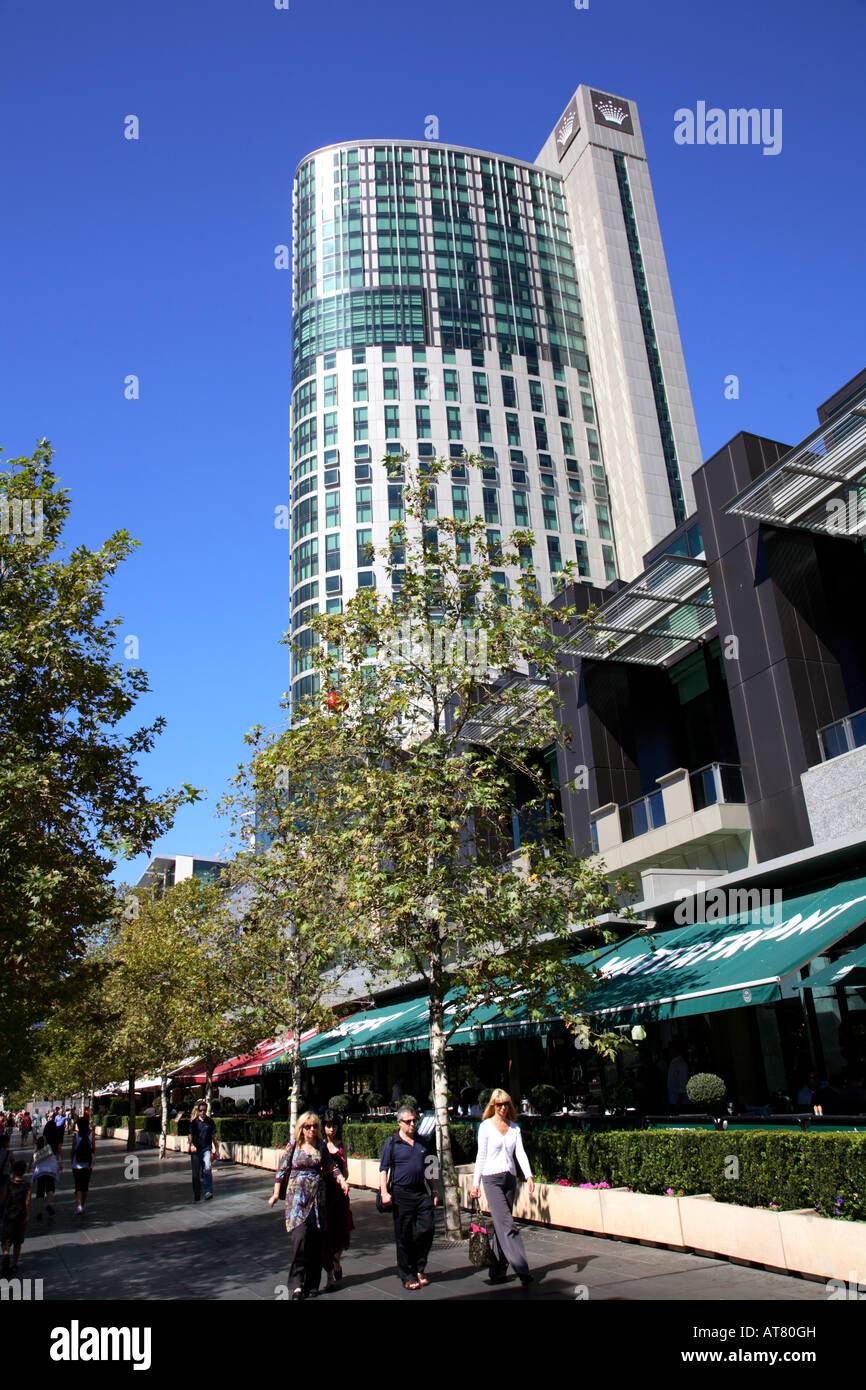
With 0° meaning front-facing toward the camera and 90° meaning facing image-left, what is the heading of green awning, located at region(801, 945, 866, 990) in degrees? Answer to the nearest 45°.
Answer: approximately 90°

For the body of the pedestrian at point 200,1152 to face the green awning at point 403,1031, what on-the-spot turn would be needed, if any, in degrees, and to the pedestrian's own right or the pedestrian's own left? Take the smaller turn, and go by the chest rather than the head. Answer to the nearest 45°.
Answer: approximately 135° to the pedestrian's own left

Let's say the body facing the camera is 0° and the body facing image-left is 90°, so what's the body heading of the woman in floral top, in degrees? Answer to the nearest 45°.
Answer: approximately 0°

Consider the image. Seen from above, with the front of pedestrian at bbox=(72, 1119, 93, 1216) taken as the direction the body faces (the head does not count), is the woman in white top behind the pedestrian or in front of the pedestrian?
behind

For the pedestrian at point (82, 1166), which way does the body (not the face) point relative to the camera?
away from the camera

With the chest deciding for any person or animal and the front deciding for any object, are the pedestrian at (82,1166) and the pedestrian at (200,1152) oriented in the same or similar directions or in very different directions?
very different directions

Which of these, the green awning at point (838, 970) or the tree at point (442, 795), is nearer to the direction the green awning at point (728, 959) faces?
the tree

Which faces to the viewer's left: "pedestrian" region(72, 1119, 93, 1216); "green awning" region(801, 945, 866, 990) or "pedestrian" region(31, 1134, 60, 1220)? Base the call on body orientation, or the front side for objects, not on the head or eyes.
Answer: the green awning

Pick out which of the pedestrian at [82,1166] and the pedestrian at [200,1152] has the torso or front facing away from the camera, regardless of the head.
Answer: the pedestrian at [82,1166]

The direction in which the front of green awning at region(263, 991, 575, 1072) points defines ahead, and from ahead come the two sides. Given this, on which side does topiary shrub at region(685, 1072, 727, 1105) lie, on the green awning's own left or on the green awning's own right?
on the green awning's own left
